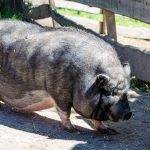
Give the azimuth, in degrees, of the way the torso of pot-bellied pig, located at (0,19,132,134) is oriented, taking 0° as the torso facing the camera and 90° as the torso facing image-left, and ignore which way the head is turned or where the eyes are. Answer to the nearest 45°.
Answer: approximately 270°

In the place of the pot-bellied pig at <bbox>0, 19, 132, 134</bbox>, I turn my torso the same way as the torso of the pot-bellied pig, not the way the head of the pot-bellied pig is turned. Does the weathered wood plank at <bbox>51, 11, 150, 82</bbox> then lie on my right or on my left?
on my left

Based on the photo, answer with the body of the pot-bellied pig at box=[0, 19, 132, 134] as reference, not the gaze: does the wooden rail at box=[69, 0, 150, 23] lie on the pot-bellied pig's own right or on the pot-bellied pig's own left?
on the pot-bellied pig's own left
